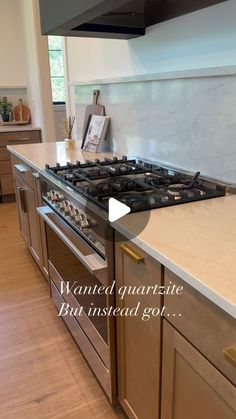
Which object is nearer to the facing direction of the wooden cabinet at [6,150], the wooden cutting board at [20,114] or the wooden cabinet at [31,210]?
the wooden cabinet

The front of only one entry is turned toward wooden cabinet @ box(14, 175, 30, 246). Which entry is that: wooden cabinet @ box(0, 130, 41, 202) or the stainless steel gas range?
wooden cabinet @ box(0, 130, 41, 202)

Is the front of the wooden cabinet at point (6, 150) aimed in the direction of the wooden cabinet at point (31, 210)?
yes

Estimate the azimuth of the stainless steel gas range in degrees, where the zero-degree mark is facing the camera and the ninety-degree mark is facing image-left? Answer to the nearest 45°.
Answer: approximately 45°
